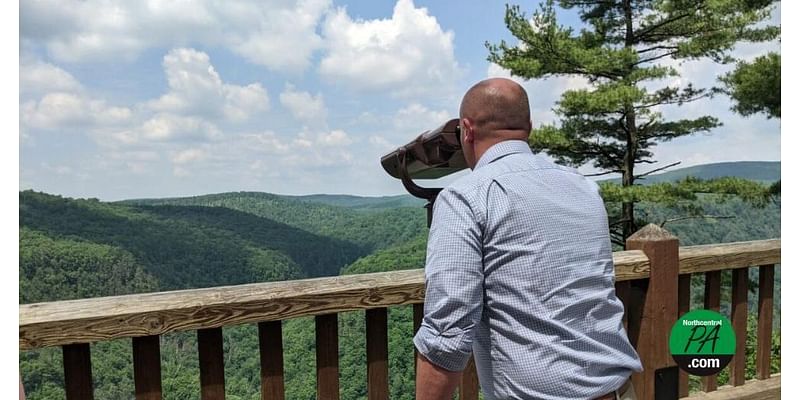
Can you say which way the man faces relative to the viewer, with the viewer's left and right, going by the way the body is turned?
facing away from the viewer and to the left of the viewer

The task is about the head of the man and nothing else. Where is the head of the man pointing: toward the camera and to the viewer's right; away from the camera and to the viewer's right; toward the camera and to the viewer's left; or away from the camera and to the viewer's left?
away from the camera and to the viewer's left

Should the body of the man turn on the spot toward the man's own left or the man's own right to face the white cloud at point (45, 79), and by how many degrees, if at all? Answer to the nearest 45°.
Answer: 0° — they already face it

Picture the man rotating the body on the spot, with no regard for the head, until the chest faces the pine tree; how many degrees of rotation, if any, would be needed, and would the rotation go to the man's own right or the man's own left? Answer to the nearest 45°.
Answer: approximately 45° to the man's own right

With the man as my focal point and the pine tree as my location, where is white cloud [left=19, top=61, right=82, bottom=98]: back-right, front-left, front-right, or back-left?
back-right
